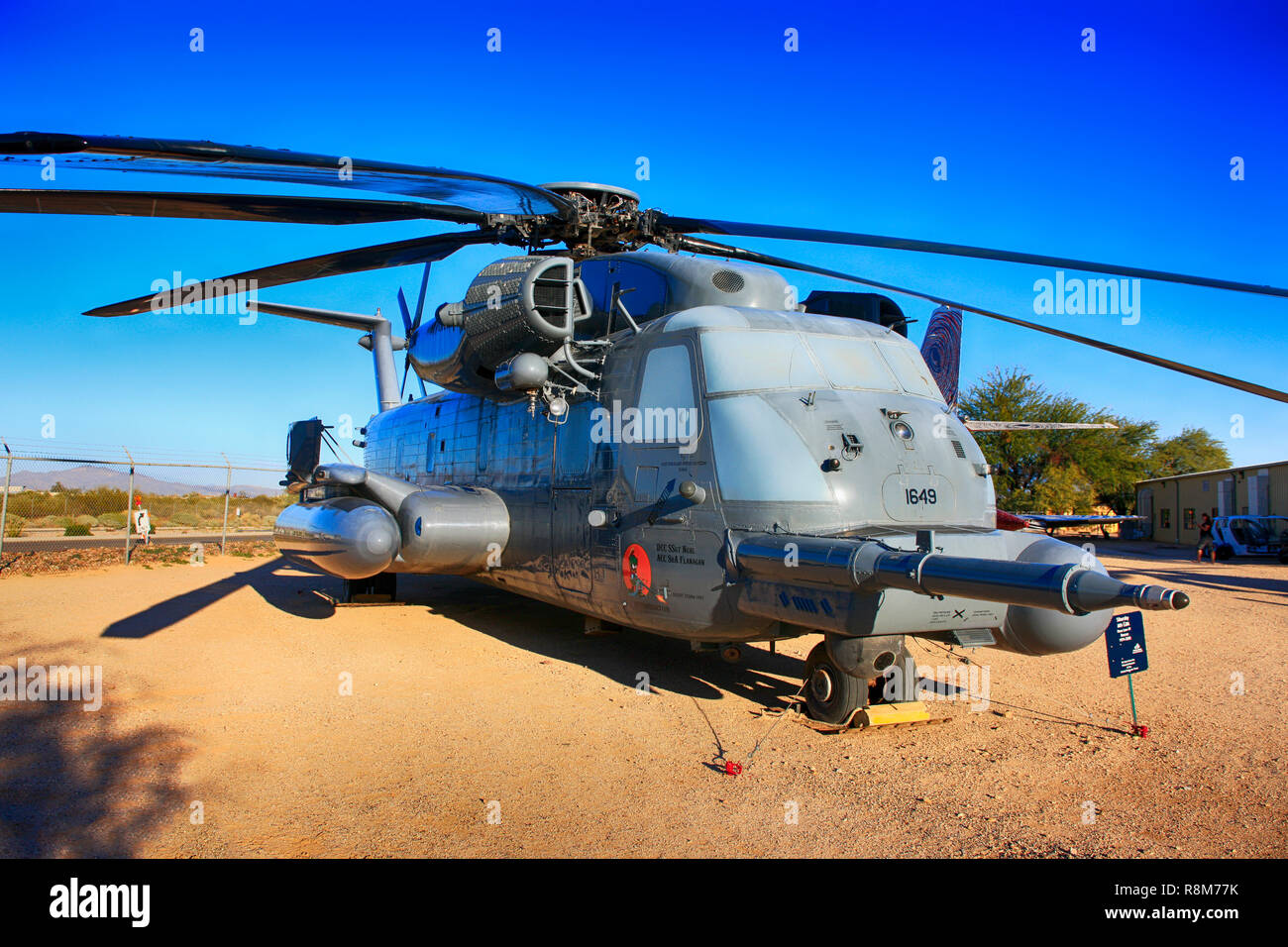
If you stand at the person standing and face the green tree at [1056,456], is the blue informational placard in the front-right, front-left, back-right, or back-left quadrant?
back-left

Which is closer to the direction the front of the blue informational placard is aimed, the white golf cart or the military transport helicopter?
the military transport helicopter

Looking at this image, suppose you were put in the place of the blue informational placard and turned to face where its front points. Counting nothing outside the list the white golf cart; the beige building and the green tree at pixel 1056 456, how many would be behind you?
3

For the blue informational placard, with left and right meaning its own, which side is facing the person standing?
back

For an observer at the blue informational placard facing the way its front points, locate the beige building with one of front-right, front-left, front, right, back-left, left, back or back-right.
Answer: back

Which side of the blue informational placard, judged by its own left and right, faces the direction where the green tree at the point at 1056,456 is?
back

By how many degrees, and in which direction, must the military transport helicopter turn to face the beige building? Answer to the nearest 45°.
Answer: approximately 90° to its left

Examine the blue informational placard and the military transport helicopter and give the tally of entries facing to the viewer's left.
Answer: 0

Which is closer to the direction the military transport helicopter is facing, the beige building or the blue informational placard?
the blue informational placard

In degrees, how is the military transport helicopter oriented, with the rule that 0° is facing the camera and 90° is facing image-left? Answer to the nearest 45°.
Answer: approximately 315°

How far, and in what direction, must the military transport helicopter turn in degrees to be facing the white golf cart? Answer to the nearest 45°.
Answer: approximately 90° to its left

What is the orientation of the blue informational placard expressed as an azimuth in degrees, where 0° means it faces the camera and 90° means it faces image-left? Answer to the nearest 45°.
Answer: approximately 0°
